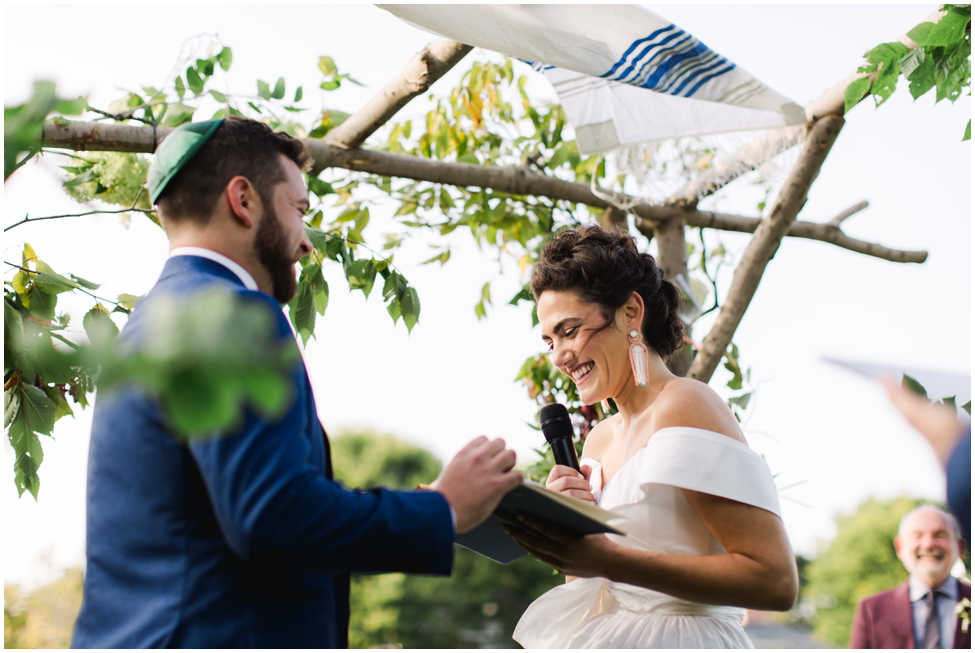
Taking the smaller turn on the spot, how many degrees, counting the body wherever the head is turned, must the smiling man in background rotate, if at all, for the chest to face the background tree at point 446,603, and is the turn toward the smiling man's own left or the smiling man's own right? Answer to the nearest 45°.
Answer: approximately 135° to the smiling man's own right

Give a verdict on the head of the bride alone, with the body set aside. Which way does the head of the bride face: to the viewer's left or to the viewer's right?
to the viewer's left

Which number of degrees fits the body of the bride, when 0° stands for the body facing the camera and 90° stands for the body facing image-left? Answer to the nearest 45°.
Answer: approximately 45°

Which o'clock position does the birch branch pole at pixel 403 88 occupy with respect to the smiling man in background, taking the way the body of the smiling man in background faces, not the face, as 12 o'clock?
The birch branch pole is roughly at 1 o'clock from the smiling man in background.

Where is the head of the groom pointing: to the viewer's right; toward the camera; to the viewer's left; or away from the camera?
to the viewer's right

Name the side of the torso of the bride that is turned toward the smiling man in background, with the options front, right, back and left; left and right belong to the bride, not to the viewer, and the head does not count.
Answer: back

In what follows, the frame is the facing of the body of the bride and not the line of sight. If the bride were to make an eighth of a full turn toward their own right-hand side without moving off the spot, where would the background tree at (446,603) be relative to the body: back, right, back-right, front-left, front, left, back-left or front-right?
right
